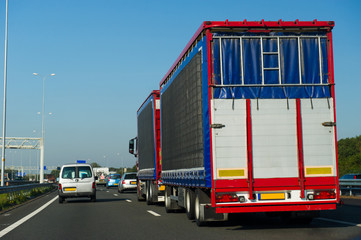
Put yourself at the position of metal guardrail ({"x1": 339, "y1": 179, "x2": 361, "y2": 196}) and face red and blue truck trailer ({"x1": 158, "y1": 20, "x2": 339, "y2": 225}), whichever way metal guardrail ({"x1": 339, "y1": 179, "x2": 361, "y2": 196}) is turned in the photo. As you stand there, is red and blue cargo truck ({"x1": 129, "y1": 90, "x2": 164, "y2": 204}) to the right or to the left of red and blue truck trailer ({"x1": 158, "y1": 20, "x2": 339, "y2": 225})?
right

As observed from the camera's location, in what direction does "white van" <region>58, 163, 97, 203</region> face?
facing away from the viewer

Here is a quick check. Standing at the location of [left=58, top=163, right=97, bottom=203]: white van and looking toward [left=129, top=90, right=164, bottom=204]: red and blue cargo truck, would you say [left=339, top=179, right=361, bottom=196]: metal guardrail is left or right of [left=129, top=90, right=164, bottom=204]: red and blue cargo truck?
left

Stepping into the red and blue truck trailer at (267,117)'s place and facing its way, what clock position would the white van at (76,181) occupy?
The white van is roughly at 11 o'clock from the red and blue truck trailer.

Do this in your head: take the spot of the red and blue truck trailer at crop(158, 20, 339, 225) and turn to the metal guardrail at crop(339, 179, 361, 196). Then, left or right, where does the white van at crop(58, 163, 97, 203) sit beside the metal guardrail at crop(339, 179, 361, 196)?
left

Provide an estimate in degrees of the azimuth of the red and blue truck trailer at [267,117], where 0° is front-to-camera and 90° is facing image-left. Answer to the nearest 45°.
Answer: approximately 180°

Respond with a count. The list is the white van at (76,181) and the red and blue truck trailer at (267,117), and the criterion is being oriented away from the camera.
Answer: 2

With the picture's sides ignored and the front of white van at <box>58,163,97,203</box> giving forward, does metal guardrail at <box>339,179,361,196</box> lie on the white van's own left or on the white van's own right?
on the white van's own right
